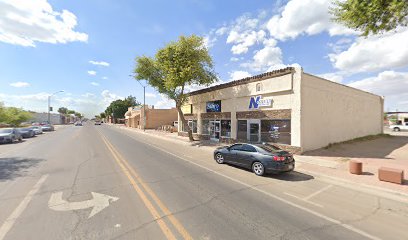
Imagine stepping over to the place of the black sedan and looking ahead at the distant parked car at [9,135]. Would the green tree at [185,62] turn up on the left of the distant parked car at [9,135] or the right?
right

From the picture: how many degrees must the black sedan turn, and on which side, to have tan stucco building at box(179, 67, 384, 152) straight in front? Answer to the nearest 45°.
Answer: approximately 45° to its right

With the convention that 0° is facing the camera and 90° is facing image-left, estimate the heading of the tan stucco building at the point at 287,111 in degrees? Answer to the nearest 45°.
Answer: approximately 45°

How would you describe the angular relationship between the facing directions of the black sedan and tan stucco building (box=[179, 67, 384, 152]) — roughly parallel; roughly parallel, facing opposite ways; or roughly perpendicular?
roughly perpendicular

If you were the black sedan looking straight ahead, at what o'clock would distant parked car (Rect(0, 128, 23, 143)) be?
The distant parked car is roughly at 11 o'clock from the black sedan.

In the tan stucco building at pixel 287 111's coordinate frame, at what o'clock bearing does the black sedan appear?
The black sedan is roughly at 11 o'clock from the tan stucco building.

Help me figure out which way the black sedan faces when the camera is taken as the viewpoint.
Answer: facing away from the viewer and to the left of the viewer

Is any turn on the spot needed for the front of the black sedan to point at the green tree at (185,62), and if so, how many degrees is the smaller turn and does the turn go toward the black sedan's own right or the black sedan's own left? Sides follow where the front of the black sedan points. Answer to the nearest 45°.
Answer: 0° — it already faces it
